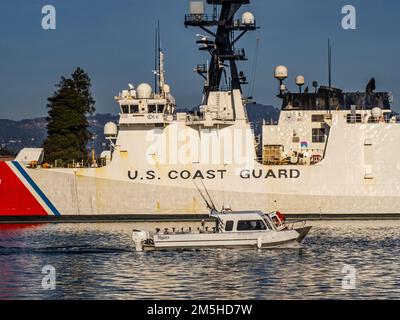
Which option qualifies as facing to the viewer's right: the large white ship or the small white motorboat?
the small white motorboat

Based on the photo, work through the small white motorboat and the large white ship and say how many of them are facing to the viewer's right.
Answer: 1

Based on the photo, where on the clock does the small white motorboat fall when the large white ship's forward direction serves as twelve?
The small white motorboat is roughly at 9 o'clock from the large white ship.

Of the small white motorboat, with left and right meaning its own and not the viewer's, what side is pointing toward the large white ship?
left

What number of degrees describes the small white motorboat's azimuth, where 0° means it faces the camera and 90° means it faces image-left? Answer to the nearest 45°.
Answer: approximately 270°

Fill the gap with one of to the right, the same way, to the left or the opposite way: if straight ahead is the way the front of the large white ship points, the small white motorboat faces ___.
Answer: the opposite way

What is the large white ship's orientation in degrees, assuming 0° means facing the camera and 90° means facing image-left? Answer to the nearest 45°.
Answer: approximately 90°
